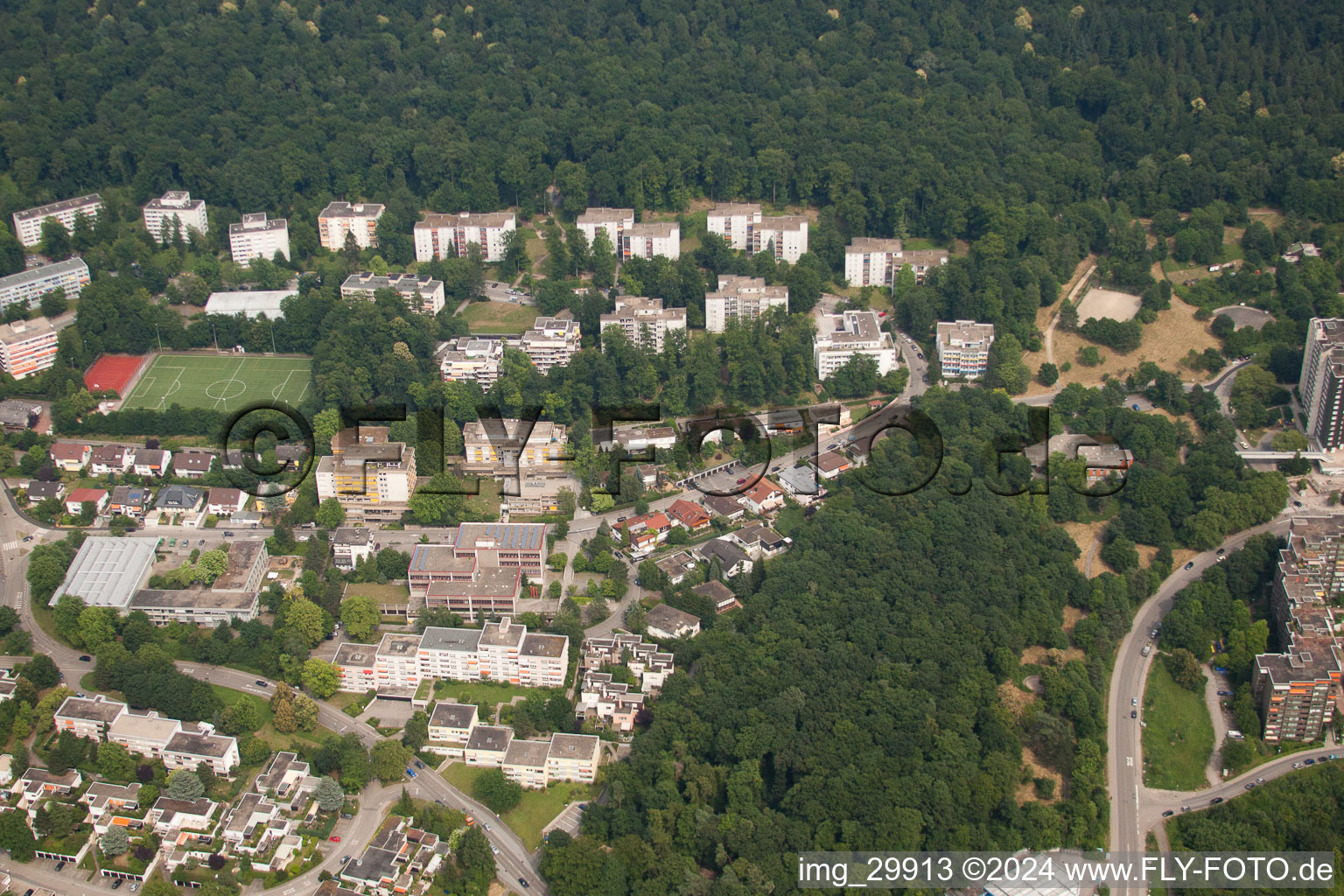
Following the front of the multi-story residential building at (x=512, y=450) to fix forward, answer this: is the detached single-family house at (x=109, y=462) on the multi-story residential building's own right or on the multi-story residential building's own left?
on the multi-story residential building's own right

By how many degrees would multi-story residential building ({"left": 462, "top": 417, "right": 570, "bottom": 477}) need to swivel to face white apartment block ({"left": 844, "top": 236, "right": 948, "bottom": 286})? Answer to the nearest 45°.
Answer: approximately 135° to its left

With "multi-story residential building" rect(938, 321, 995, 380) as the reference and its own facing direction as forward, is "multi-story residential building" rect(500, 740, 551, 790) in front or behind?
in front

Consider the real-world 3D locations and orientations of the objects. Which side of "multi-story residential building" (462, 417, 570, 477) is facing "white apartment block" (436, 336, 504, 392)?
back

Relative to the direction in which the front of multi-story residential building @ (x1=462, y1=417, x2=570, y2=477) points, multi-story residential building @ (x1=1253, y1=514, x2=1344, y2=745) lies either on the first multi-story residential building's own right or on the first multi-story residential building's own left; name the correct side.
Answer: on the first multi-story residential building's own left

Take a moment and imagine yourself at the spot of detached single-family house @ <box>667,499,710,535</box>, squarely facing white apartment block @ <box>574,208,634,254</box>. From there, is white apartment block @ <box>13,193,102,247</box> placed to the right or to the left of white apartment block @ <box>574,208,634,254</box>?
left

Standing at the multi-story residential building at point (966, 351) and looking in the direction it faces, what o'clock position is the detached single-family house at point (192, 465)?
The detached single-family house is roughly at 2 o'clock from the multi-story residential building.

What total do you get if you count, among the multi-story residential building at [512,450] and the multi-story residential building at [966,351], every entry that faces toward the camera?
2

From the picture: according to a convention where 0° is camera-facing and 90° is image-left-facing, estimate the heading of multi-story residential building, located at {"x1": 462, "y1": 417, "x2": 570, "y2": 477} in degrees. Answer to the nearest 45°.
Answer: approximately 0°

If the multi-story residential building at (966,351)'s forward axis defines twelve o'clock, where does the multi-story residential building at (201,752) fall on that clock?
the multi-story residential building at (201,752) is roughly at 1 o'clock from the multi-story residential building at (966,351).

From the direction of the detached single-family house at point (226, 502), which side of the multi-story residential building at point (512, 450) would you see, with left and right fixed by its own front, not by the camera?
right

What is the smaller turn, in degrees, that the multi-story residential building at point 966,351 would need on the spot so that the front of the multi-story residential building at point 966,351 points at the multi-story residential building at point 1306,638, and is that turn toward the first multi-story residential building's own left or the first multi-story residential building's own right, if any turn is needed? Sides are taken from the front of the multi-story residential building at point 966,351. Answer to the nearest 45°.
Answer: approximately 45° to the first multi-story residential building's own left

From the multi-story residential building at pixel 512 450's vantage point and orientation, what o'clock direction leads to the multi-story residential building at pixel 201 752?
the multi-story residential building at pixel 201 752 is roughly at 1 o'clock from the multi-story residential building at pixel 512 450.

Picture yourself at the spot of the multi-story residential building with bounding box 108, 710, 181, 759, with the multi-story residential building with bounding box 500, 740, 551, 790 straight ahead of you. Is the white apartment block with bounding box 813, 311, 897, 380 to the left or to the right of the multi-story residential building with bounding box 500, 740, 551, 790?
left

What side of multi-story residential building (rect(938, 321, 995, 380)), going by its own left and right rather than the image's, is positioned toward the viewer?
front
